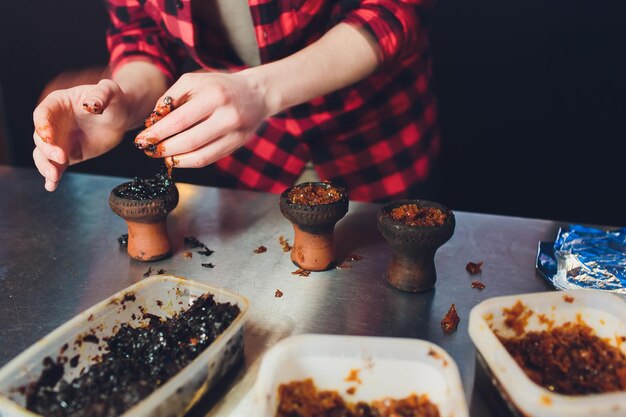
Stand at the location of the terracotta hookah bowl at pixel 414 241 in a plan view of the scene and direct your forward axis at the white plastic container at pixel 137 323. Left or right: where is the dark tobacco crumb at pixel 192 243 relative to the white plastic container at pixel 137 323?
right

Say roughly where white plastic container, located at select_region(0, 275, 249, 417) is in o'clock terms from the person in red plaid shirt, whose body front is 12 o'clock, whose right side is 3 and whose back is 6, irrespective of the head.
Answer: The white plastic container is roughly at 11 o'clock from the person in red plaid shirt.

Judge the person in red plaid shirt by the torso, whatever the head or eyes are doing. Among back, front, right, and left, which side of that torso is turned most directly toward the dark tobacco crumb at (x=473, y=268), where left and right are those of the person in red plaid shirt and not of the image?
left

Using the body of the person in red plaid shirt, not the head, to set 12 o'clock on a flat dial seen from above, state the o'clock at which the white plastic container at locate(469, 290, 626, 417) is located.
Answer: The white plastic container is roughly at 10 o'clock from the person in red plaid shirt.

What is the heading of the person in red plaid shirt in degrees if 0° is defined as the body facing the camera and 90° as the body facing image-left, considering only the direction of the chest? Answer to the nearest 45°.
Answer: approximately 45°

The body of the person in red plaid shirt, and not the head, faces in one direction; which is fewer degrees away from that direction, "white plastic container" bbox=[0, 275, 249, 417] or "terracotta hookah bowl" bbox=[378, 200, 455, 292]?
the white plastic container

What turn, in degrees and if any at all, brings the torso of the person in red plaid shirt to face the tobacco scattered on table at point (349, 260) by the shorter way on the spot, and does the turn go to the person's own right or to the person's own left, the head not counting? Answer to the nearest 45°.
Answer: approximately 45° to the person's own left
